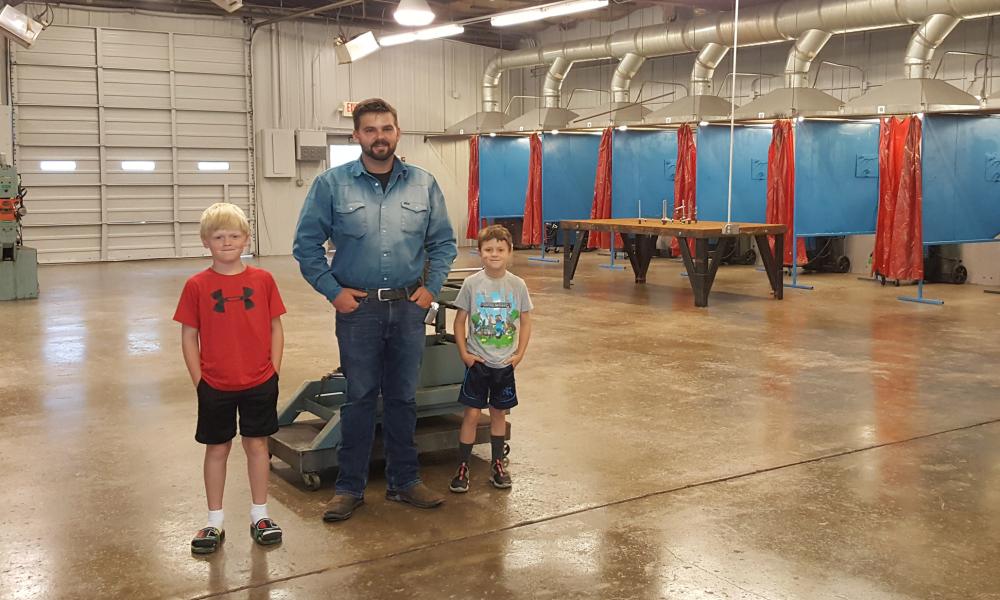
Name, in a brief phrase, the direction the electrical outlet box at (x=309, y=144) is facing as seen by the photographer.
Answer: facing the viewer

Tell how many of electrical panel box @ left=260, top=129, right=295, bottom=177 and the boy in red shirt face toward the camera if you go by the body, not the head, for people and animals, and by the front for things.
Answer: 2

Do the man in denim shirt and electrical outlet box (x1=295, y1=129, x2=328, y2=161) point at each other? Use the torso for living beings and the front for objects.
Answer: no

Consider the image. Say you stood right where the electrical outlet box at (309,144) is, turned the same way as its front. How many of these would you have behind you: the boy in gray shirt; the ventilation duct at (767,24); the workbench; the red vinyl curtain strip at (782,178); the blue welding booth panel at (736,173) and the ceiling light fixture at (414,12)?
0

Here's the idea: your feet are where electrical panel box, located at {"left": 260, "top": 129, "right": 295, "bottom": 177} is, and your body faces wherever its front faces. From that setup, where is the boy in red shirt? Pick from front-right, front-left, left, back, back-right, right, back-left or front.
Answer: front

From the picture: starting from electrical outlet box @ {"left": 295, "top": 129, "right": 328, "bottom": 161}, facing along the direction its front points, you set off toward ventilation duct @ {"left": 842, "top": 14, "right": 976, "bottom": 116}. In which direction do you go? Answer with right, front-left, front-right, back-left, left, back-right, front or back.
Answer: front-left

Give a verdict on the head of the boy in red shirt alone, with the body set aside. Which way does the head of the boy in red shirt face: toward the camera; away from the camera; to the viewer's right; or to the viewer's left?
toward the camera

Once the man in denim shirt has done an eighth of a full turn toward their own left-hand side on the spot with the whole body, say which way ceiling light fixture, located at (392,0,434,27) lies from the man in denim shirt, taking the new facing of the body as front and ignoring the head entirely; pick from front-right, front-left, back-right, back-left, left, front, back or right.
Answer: back-left

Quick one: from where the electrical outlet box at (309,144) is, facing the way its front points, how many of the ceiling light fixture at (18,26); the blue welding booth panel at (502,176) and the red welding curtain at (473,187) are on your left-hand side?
2

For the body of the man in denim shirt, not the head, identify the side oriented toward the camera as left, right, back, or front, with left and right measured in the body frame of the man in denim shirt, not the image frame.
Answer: front

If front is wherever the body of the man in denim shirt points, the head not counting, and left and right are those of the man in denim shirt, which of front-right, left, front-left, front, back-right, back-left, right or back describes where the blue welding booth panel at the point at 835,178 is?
back-left

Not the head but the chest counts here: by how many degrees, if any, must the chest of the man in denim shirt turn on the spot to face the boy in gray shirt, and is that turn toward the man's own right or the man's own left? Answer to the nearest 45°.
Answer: approximately 135° to the man's own left

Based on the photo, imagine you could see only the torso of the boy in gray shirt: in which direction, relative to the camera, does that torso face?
toward the camera

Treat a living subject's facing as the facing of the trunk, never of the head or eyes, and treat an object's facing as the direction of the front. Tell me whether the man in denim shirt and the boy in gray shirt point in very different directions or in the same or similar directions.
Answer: same or similar directions

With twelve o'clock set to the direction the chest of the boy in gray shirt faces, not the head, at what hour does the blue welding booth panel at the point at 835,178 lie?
The blue welding booth panel is roughly at 7 o'clock from the boy in gray shirt.

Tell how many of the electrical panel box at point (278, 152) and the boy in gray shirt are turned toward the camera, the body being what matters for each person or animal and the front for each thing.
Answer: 2

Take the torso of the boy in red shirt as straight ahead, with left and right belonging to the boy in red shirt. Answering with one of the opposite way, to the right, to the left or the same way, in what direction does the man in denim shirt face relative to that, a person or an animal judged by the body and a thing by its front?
the same way

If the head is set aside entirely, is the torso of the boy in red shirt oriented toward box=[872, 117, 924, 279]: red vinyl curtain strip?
no

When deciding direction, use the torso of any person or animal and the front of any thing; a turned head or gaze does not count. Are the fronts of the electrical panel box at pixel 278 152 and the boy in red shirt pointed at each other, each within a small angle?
no

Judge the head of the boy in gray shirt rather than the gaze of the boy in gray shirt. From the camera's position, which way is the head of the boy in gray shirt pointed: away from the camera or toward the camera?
toward the camera

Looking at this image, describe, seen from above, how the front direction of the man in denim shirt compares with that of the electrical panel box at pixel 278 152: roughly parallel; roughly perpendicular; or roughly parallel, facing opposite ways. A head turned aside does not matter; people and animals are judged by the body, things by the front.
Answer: roughly parallel

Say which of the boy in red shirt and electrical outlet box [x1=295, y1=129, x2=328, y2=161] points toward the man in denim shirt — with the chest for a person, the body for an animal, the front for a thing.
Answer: the electrical outlet box

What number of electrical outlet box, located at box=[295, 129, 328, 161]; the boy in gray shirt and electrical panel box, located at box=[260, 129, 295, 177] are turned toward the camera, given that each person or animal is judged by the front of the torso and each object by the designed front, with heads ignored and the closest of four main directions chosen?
3

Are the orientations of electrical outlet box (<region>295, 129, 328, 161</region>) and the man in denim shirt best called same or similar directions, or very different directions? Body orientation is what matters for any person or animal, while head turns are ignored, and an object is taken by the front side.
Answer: same or similar directions
